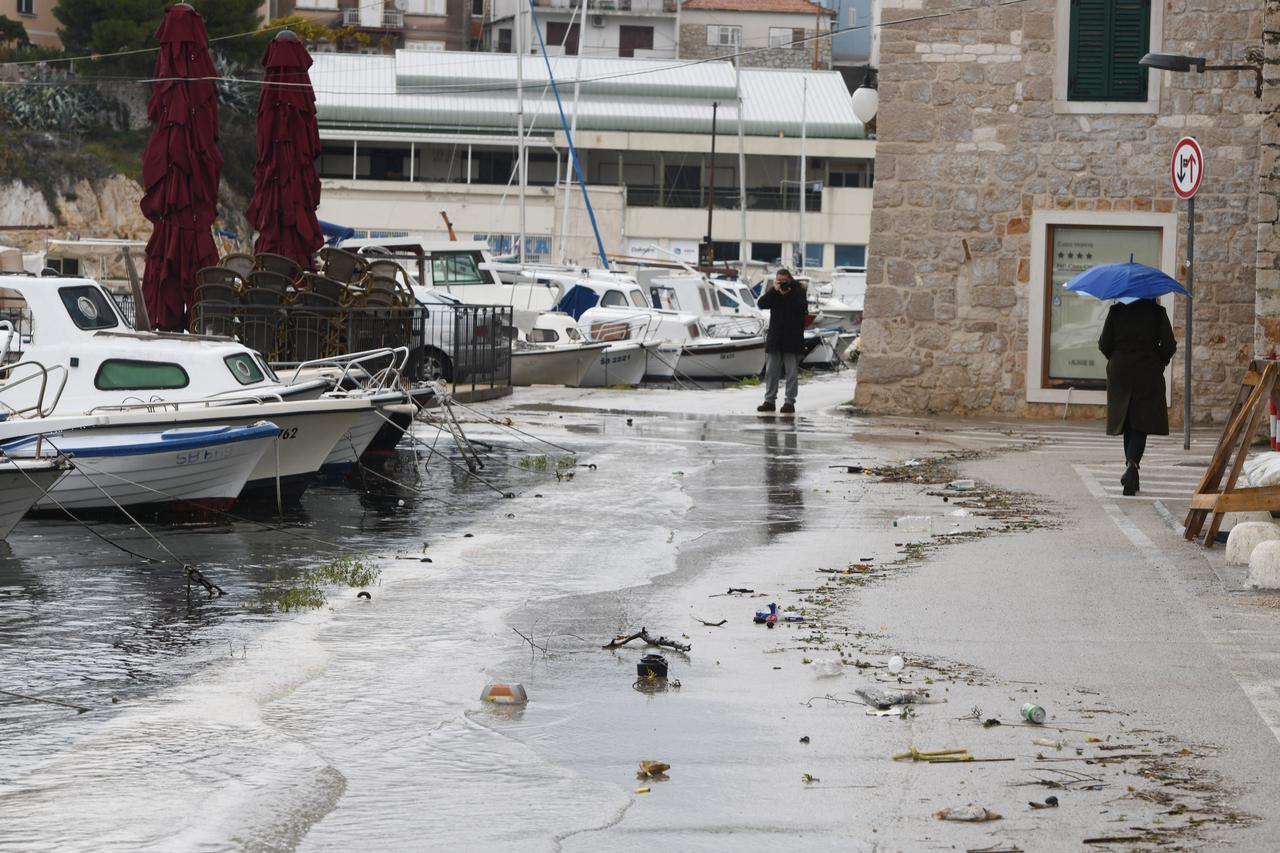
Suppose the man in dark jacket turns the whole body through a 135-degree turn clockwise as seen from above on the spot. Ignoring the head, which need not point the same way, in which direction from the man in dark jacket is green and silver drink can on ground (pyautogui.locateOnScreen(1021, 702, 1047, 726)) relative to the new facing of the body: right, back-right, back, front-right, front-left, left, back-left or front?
back-left

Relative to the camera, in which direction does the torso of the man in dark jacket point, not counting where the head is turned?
toward the camera

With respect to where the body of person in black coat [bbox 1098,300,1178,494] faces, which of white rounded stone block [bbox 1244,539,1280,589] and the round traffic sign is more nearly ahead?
the round traffic sign

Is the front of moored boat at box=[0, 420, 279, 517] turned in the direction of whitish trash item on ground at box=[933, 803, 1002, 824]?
no

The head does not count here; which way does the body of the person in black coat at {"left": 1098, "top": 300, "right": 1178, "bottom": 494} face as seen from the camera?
away from the camera

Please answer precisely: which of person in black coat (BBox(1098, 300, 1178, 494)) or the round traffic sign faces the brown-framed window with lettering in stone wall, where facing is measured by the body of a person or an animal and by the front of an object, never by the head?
the person in black coat
